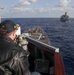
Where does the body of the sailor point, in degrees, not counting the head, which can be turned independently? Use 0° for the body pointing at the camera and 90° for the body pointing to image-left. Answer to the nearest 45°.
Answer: approximately 225°
